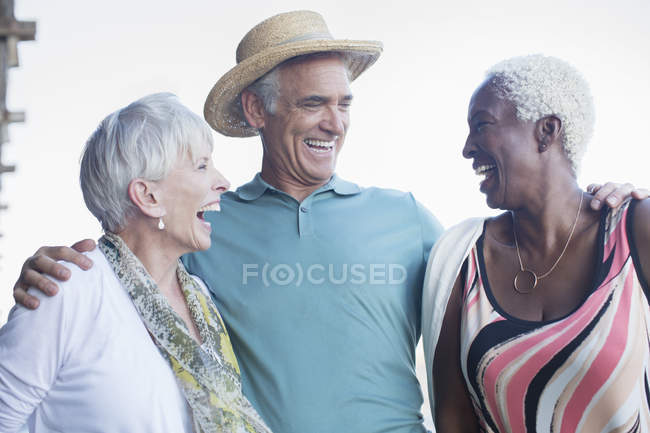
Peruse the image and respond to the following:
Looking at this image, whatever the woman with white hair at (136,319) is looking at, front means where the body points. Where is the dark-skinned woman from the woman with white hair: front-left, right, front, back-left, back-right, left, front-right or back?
front-left

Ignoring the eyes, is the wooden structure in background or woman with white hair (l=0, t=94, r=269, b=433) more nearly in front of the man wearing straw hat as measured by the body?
the woman with white hair

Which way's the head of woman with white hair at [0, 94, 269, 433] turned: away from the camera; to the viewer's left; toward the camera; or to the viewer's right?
to the viewer's right

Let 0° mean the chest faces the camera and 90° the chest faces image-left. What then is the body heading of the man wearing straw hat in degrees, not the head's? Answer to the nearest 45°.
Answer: approximately 0°

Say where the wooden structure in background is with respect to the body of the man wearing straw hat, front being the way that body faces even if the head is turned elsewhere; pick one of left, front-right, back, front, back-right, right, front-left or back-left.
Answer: back-right

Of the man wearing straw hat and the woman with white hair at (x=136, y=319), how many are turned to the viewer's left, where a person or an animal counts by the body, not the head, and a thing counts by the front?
0

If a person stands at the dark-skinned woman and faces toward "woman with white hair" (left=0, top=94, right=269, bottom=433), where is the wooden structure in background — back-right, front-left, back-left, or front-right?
front-right

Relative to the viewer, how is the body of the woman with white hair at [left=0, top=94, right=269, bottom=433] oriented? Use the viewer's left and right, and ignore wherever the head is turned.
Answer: facing the viewer and to the right of the viewer

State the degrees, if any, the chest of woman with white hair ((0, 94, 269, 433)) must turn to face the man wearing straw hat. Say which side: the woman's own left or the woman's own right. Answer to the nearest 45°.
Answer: approximately 90° to the woman's own left
